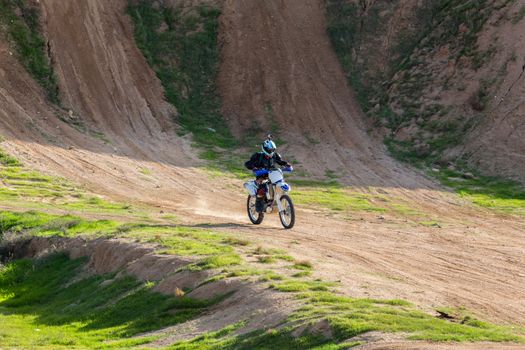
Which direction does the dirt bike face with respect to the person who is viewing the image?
facing the viewer and to the right of the viewer
